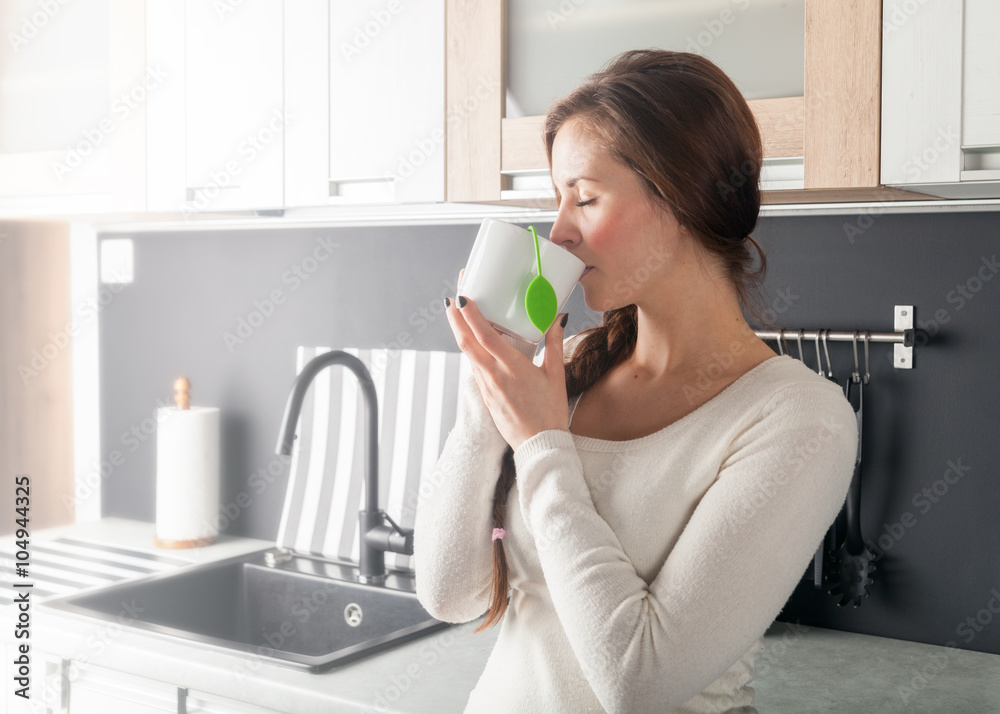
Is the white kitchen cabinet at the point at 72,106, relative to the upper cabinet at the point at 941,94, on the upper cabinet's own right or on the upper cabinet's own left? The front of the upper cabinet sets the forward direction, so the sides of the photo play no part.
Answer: on the upper cabinet's own right

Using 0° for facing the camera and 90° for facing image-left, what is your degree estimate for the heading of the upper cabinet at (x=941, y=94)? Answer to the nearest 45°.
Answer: approximately 0°

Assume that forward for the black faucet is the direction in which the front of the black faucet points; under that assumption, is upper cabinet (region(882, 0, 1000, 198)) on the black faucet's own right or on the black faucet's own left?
on the black faucet's own left

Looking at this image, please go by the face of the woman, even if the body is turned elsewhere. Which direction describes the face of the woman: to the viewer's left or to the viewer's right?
to the viewer's left

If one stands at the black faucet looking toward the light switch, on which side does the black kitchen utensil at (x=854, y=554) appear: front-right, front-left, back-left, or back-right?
back-right

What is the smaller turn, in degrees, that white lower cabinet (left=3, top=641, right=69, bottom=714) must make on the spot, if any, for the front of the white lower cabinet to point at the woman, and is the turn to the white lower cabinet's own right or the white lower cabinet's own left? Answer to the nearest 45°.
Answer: approximately 90° to the white lower cabinet's own left
